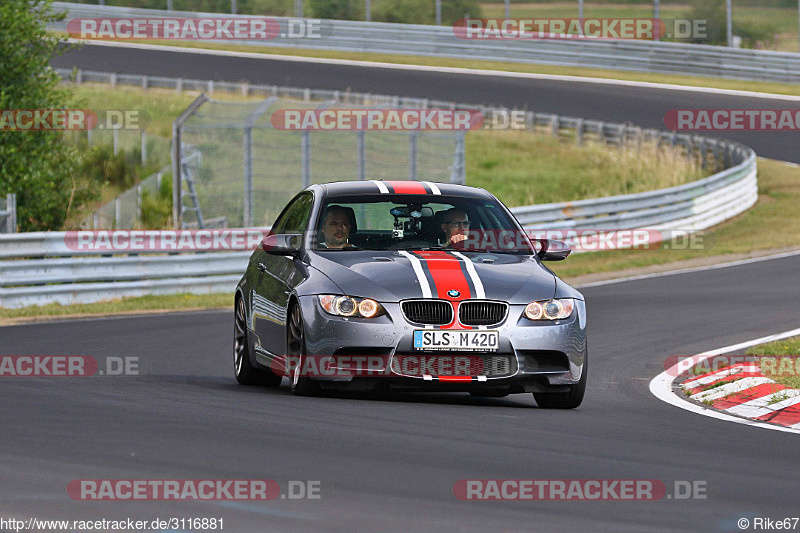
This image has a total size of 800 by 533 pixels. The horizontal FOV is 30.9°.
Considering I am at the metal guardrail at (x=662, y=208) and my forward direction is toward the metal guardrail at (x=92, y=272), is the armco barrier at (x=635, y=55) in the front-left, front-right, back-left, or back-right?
back-right

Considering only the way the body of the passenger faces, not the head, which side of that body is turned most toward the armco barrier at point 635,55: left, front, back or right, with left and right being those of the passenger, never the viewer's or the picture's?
back

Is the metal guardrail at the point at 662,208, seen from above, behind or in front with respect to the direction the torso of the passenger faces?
behind

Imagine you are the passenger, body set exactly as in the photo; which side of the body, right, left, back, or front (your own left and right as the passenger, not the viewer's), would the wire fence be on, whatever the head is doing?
back

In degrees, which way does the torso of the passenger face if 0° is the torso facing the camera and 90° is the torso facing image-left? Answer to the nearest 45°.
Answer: approximately 0°

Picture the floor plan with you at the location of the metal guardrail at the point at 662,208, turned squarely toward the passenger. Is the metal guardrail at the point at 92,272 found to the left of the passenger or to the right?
right

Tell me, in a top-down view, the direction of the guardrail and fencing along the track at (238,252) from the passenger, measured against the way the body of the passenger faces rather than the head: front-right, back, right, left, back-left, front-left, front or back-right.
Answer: back
